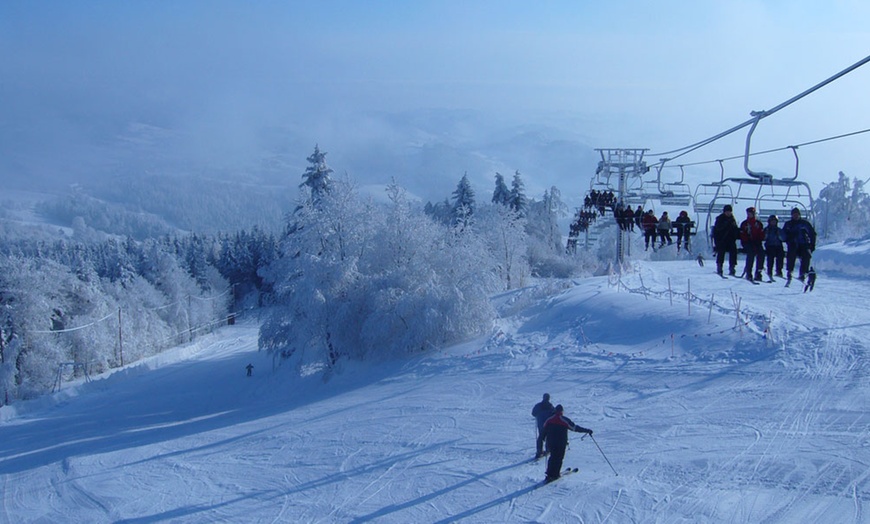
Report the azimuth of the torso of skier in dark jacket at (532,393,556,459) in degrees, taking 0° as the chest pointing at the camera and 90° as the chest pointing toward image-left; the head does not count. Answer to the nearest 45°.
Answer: approximately 180°

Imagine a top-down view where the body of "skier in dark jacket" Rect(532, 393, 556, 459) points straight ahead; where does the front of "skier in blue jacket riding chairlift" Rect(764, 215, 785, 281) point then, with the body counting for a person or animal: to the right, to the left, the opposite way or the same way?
the opposite way

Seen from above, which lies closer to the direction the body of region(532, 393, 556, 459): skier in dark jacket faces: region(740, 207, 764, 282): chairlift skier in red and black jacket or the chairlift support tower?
the chairlift support tower

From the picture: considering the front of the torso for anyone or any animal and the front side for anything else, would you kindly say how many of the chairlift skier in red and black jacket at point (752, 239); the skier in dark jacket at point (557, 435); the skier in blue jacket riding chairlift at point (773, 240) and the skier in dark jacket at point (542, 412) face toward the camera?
2

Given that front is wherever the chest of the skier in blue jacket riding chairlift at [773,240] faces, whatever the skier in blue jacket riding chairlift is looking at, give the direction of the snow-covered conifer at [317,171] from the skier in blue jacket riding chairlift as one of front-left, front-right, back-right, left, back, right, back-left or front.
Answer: back-right

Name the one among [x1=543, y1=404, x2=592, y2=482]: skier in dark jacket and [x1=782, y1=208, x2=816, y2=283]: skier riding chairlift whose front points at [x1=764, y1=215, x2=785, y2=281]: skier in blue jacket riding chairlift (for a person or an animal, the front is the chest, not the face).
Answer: the skier in dark jacket

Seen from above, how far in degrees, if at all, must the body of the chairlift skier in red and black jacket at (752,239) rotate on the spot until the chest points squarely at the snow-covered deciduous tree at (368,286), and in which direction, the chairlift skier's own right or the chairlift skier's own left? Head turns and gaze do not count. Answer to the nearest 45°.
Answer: approximately 135° to the chairlift skier's own right

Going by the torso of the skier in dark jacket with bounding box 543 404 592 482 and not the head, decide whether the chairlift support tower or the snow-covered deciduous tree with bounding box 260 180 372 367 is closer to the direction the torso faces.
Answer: the chairlift support tower
